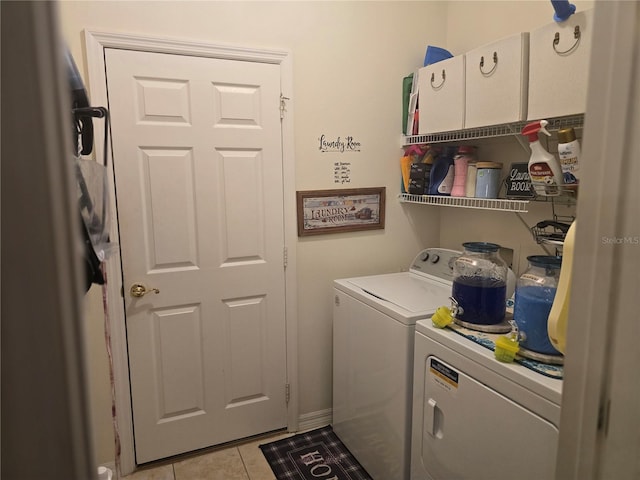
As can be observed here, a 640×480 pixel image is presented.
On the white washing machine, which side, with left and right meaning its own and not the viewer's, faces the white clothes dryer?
left

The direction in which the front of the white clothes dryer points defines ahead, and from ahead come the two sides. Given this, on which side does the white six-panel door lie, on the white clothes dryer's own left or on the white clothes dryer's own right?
on the white clothes dryer's own right

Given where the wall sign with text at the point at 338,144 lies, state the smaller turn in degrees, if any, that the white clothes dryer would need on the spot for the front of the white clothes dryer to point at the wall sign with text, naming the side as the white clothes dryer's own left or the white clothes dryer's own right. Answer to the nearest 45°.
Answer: approximately 90° to the white clothes dryer's own right

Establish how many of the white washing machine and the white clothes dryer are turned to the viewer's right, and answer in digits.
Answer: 0

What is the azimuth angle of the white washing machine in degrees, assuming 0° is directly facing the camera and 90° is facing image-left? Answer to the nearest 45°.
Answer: approximately 45°

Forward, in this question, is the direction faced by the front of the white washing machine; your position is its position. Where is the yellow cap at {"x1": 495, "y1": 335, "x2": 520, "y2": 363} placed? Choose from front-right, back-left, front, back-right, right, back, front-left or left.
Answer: left
